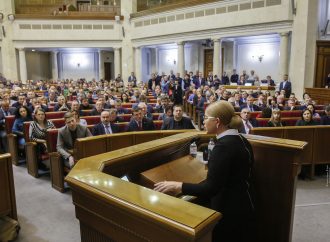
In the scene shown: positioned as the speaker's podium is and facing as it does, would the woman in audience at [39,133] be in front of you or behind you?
in front

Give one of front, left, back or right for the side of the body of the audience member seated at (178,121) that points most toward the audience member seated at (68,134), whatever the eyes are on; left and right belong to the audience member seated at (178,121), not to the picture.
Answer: right

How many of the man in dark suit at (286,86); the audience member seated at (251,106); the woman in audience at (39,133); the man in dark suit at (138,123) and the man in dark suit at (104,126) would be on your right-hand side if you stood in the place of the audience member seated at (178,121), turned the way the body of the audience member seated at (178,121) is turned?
3

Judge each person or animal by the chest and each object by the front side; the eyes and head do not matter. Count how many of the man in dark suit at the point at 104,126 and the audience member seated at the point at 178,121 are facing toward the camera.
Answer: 2

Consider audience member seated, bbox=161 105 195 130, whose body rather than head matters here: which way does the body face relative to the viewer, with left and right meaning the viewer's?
facing the viewer

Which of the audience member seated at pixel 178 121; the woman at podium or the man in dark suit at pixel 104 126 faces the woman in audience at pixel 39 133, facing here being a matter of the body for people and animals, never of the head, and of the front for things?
the woman at podium

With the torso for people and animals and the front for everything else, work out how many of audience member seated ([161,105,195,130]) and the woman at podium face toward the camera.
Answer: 1

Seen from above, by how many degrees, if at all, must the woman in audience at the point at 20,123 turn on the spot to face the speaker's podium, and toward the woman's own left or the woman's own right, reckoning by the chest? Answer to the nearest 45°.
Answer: approximately 45° to the woman's own right

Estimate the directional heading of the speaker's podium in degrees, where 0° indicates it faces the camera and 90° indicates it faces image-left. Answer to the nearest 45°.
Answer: approximately 135°

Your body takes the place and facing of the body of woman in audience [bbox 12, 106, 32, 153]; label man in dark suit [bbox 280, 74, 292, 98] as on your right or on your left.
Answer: on your left

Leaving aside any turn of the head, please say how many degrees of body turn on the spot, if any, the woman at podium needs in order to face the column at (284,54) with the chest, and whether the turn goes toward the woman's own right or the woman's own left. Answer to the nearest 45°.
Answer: approximately 45° to the woman's own right

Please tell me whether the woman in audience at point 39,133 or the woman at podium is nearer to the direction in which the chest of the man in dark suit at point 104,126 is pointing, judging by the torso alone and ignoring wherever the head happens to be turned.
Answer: the woman at podium

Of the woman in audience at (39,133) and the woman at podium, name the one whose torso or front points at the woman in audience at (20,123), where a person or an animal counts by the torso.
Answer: the woman at podium

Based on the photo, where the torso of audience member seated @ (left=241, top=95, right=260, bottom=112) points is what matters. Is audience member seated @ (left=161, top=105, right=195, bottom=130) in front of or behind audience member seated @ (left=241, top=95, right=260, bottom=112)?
in front

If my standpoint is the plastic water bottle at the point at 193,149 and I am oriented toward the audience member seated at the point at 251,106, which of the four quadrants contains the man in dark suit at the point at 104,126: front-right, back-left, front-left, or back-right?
front-left

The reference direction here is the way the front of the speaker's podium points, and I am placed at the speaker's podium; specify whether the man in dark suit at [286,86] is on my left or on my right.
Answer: on my right

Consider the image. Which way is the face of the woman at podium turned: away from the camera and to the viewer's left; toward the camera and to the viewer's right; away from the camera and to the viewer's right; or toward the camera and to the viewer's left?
away from the camera and to the viewer's left

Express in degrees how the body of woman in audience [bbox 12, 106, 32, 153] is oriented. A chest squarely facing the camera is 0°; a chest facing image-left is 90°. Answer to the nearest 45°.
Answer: approximately 315°
